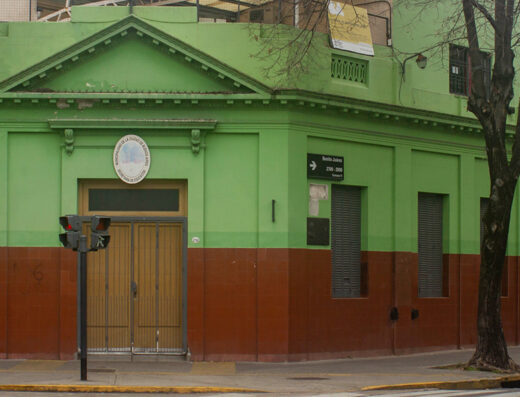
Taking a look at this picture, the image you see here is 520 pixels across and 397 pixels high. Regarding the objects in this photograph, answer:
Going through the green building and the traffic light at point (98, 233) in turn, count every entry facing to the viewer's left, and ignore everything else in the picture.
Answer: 0

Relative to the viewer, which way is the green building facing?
toward the camera

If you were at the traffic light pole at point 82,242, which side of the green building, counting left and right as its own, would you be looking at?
front

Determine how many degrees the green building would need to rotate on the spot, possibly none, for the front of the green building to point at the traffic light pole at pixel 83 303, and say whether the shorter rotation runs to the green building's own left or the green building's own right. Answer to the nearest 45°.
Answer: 0° — it already faces it

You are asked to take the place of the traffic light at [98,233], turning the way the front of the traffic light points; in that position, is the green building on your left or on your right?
on your left

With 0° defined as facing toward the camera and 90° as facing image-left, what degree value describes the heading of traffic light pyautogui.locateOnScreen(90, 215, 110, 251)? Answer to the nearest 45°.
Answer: approximately 315°

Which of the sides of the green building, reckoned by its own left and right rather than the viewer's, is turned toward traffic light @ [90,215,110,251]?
front
